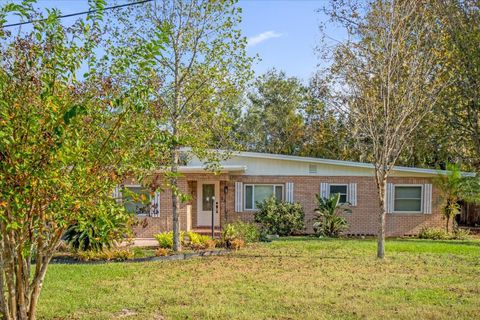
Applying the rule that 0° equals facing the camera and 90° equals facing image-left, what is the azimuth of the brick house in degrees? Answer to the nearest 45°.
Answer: approximately 0°

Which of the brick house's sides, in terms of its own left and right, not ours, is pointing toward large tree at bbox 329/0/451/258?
front

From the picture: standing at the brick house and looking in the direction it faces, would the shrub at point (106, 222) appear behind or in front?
in front

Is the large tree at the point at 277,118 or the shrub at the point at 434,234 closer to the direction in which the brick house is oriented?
the shrub

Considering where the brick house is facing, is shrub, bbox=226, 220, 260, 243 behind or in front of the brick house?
in front

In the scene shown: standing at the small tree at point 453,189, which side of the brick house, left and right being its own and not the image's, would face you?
left

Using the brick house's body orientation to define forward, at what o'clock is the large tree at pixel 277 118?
The large tree is roughly at 6 o'clock from the brick house.
